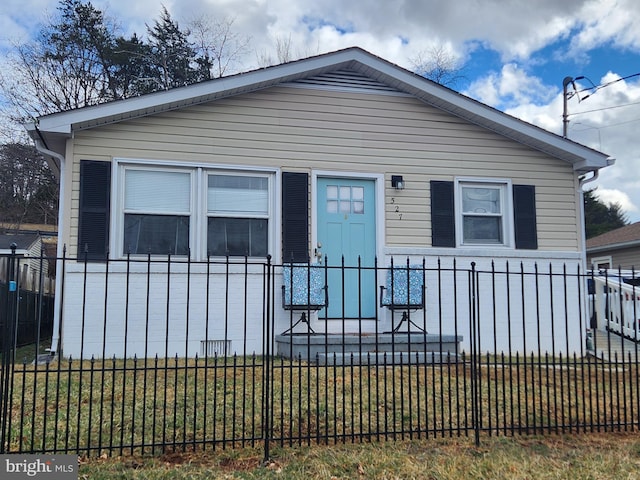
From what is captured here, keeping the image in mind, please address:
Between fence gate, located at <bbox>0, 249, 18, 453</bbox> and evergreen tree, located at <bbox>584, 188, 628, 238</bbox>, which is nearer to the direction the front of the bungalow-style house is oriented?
the fence gate

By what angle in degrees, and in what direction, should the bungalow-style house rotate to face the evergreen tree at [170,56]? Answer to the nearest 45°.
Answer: approximately 135° to its right

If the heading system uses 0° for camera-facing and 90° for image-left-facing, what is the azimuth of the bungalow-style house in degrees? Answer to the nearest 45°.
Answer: approximately 0°

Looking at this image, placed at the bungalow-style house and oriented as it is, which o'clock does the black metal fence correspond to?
The black metal fence is roughly at 12 o'clock from the bungalow-style house.

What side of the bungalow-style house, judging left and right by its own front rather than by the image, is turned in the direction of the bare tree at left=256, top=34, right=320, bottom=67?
back

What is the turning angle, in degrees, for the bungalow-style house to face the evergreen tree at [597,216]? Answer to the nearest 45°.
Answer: approximately 135° to its left

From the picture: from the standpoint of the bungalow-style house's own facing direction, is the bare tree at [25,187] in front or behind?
behind

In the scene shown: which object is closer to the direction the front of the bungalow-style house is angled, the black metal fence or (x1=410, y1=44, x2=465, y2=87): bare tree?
the black metal fence

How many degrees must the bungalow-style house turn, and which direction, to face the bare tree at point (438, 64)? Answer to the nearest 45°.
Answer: approximately 180°
